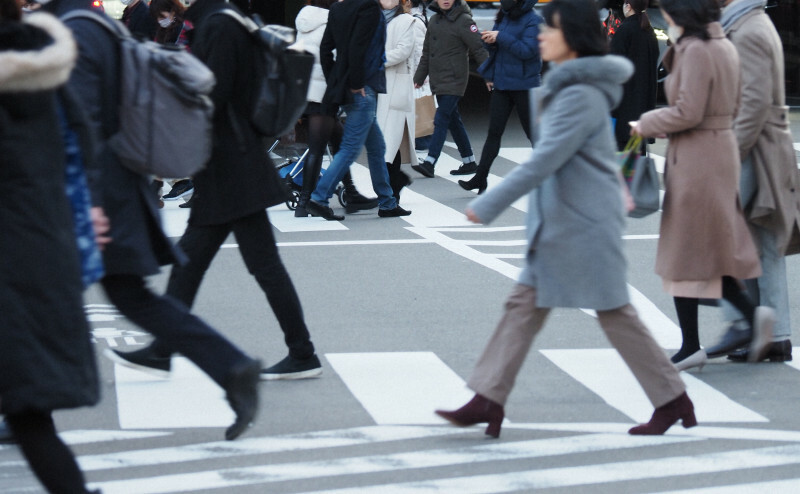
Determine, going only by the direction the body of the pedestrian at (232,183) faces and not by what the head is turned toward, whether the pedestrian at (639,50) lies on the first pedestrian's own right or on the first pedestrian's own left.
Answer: on the first pedestrian's own right

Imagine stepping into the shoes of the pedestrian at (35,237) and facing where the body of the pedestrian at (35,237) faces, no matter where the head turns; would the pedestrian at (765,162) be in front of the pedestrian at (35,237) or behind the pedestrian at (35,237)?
behind

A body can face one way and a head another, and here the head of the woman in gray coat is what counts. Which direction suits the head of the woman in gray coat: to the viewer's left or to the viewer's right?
to the viewer's left

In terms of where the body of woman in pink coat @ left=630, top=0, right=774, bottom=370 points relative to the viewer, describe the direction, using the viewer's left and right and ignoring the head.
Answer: facing to the left of the viewer

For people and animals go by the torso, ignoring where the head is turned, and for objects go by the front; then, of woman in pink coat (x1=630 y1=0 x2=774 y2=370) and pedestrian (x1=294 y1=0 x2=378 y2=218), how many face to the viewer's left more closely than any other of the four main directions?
1

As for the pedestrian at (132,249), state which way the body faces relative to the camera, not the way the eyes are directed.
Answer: to the viewer's left

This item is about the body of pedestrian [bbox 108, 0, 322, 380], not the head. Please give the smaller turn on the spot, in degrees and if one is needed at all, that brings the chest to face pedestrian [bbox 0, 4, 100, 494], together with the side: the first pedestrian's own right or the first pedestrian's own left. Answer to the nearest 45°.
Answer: approximately 90° to the first pedestrian's own left
